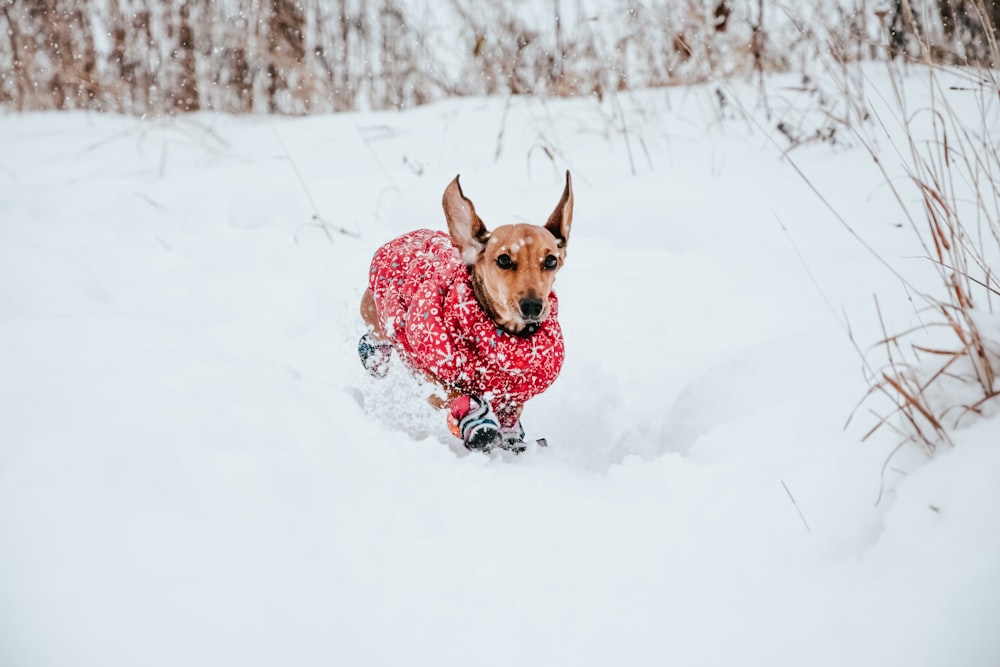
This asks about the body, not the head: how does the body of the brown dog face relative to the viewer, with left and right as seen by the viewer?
facing the viewer and to the right of the viewer

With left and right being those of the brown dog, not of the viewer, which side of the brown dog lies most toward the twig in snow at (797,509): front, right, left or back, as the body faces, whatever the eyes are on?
front
